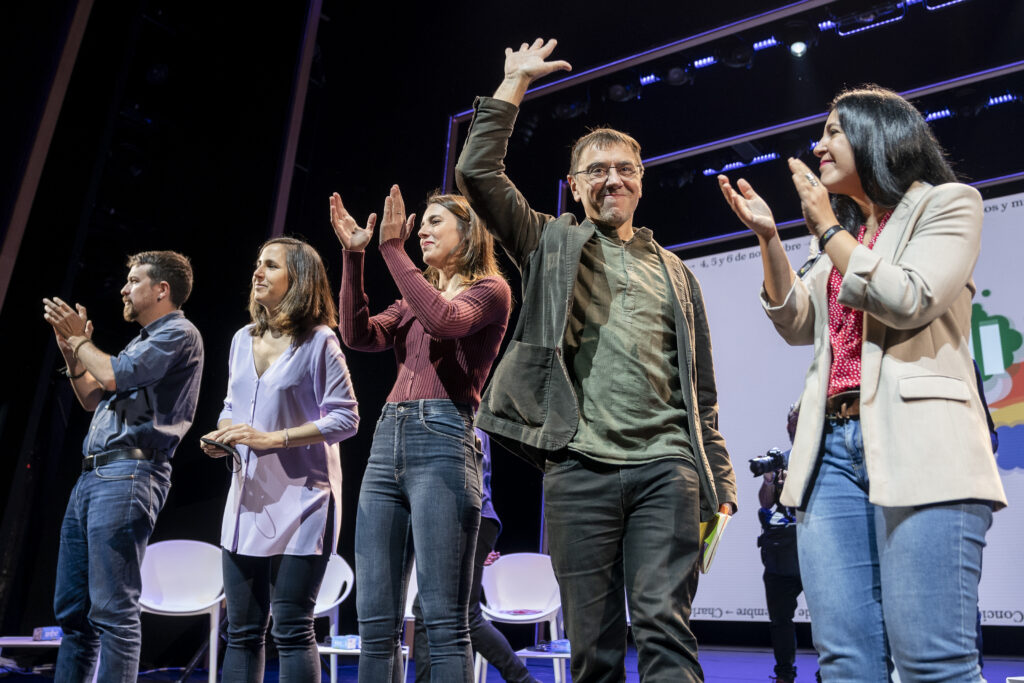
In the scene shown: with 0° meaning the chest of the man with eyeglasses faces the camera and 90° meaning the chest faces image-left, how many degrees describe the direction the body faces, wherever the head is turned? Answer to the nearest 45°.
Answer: approximately 0°

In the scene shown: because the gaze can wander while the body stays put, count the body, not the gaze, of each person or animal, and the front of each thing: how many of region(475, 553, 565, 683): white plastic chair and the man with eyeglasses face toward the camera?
2

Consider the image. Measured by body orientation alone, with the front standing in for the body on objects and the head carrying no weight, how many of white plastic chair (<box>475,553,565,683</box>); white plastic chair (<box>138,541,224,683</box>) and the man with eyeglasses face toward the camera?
3

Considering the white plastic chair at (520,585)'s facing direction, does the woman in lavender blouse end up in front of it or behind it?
in front

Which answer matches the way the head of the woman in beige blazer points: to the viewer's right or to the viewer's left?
to the viewer's left

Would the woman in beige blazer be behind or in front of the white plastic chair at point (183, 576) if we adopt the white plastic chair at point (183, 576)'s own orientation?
in front

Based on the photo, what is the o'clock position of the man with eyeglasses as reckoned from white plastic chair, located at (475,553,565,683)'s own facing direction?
The man with eyeglasses is roughly at 12 o'clock from the white plastic chair.
